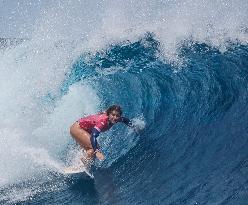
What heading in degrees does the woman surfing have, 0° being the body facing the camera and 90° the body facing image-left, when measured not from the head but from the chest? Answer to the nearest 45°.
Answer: approximately 315°
